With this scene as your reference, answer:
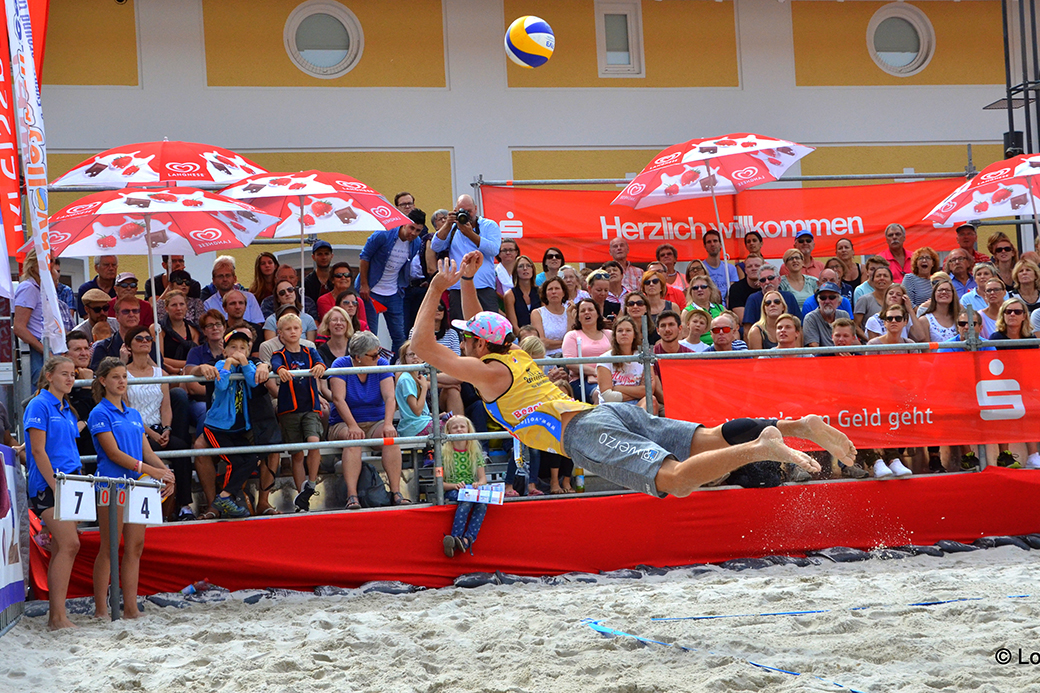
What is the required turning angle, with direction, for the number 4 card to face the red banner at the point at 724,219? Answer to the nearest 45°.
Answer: approximately 135° to its left

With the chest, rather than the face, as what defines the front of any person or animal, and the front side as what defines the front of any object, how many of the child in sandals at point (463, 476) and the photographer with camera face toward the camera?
2

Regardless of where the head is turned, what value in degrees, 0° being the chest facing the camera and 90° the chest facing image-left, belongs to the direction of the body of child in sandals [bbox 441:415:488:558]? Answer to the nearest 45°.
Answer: approximately 0°

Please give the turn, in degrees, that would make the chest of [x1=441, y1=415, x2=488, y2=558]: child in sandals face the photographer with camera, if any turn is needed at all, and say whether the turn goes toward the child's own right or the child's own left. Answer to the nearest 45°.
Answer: approximately 180°

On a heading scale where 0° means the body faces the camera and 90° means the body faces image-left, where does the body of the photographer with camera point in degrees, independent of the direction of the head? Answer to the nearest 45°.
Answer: approximately 0°

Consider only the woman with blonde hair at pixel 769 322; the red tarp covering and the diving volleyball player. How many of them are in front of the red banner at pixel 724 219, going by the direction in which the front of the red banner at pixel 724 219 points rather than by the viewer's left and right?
3

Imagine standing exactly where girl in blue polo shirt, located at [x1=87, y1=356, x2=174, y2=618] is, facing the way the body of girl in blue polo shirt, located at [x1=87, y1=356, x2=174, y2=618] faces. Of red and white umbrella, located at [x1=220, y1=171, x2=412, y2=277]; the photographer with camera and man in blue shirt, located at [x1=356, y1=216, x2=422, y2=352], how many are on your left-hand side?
3

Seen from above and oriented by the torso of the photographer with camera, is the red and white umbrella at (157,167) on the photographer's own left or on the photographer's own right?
on the photographer's own right
